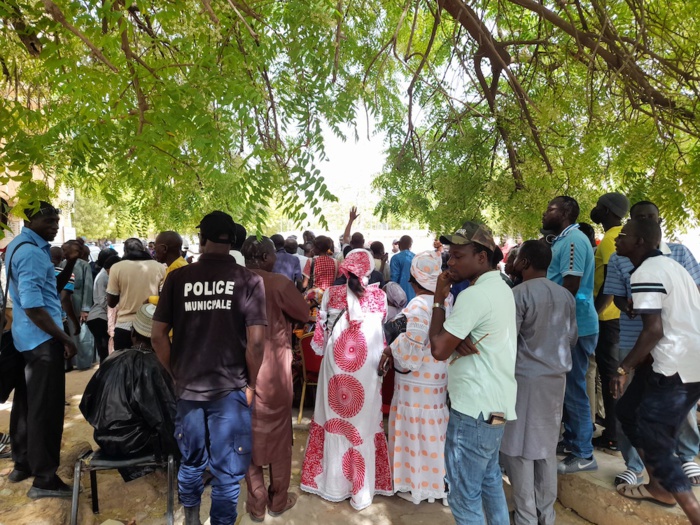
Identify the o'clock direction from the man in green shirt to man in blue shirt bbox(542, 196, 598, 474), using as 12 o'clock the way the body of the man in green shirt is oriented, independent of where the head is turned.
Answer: The man in blue shirt is roughly at 4 o'clock from the man in green shirt.

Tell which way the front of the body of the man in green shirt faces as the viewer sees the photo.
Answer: to the viewer's left

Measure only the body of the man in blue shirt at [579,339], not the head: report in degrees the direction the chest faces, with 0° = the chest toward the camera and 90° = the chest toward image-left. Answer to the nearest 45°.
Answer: approximately 90°

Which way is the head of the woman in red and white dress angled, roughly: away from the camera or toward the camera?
away from the camera

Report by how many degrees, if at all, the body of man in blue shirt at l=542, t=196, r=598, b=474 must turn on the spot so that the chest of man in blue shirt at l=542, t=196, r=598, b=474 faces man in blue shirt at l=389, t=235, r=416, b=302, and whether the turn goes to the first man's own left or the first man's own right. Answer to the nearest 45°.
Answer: approximately 45° to the first man's own right

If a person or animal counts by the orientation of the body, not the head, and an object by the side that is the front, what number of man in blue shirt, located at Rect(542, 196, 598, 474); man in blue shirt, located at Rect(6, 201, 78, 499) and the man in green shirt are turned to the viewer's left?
2

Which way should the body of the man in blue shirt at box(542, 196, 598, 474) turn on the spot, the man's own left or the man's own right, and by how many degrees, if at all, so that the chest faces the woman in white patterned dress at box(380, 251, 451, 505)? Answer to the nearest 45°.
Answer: approximately 45° to the man's own left

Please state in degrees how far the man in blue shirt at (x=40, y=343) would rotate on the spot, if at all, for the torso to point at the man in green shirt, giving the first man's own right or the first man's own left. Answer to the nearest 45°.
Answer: approximately 45° to the first man's own right

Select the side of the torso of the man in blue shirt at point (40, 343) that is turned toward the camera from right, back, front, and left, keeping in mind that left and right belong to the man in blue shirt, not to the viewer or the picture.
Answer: right
